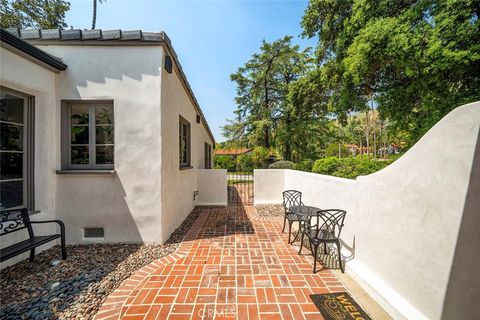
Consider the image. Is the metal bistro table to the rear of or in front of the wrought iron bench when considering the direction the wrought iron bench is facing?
in front

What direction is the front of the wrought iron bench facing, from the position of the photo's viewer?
facing the viewer and to the right of the viewer

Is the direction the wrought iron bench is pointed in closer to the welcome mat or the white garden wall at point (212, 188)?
the welcome mat

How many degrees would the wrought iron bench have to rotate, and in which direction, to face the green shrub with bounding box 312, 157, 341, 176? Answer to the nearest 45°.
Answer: approximately 45° to its left

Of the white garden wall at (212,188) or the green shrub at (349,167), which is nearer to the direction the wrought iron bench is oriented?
the green shrub

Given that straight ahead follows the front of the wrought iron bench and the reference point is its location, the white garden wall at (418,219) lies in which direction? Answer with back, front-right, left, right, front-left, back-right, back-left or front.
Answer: front

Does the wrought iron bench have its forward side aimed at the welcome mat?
yes

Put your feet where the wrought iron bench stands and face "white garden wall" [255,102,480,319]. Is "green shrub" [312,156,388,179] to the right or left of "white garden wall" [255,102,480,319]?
left

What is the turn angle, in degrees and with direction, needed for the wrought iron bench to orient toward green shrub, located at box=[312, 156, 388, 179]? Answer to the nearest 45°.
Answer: approximately 45° to its left
